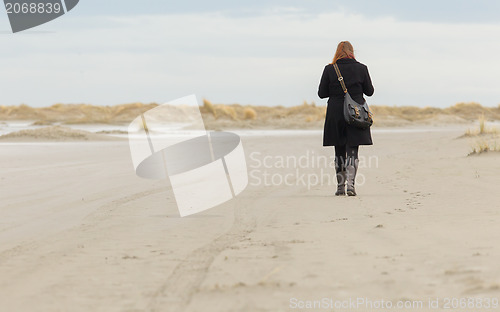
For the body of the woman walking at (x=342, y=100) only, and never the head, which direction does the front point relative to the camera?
away from the camera
